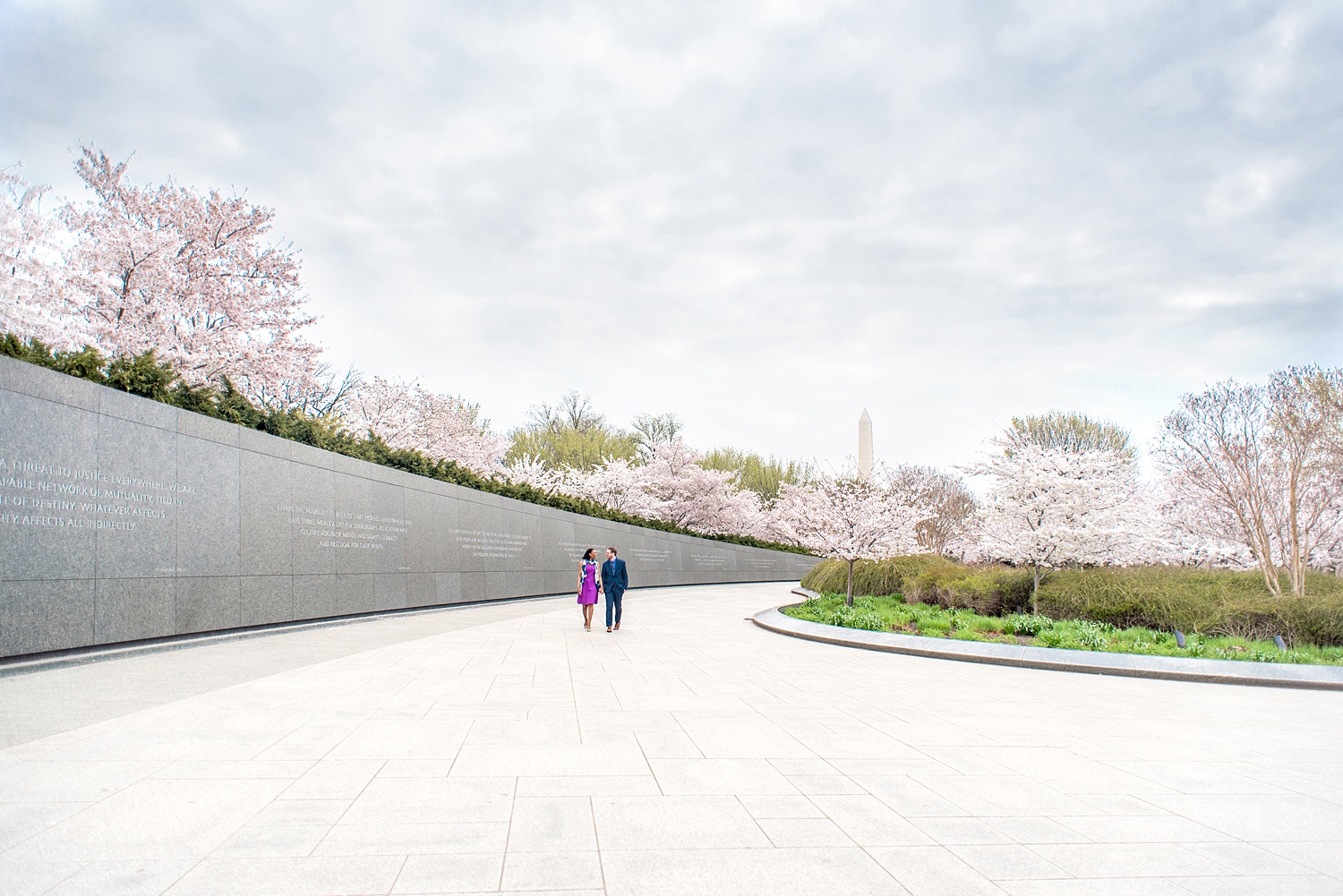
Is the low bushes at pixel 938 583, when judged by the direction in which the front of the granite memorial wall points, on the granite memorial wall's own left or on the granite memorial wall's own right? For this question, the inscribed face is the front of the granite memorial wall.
on the granite memorial wall's own left

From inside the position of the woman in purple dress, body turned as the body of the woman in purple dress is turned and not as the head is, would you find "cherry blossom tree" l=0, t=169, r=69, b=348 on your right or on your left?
on your right

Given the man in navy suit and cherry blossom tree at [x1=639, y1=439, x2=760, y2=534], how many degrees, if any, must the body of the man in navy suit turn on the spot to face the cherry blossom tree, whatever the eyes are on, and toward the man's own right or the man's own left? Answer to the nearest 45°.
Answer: approximately 180°

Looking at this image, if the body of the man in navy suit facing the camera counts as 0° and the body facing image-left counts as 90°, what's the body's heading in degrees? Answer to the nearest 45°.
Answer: approximately 0°

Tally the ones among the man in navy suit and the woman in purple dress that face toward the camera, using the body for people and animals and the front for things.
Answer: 2

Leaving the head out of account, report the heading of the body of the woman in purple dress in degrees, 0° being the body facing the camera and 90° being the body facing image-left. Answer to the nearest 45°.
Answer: approximately 0°
